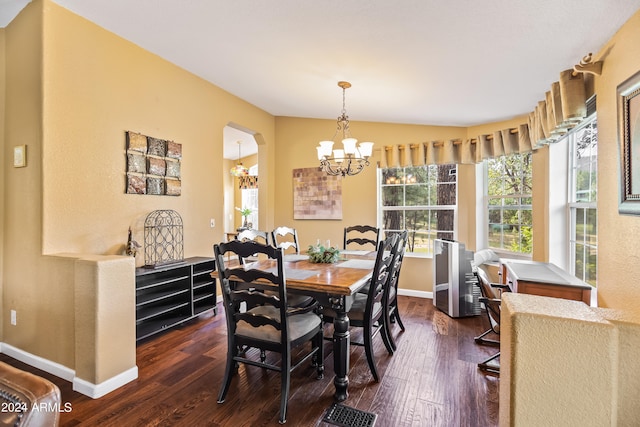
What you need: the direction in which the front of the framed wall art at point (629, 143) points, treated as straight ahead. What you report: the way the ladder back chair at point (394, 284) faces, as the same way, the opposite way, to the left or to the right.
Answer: the same way

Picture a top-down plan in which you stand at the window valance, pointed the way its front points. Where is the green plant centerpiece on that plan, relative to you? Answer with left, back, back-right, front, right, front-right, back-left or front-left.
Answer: front

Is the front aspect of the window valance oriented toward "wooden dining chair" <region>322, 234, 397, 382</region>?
yes

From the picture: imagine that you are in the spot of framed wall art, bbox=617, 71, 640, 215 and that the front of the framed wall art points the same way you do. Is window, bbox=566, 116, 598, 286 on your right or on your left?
on your right

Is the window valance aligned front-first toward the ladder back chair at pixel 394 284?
yes

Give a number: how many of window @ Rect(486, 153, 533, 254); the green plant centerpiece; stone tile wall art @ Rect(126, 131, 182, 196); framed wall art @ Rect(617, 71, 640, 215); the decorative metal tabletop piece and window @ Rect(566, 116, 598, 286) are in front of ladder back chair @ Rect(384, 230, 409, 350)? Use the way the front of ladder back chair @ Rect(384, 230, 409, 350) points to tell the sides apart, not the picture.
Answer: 3

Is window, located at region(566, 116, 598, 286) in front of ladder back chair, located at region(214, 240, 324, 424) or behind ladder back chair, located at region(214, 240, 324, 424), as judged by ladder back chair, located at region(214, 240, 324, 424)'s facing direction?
in front

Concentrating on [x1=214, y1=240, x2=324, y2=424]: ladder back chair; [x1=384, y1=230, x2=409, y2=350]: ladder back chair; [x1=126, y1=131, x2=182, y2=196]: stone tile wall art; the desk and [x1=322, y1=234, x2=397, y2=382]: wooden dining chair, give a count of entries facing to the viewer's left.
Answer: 3

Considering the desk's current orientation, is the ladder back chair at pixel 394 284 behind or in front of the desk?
in front

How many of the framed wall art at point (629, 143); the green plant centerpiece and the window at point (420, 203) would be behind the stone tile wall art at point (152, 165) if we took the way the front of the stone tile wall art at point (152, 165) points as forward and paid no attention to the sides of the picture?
0

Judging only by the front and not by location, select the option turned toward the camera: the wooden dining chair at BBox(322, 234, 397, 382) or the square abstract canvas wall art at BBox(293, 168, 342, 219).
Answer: the square abstract canvas wall art

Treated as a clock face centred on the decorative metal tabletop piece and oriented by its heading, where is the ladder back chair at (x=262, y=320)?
The ladder back chair is roughly at 1 o'clock from the decorative metal tabletop piece.

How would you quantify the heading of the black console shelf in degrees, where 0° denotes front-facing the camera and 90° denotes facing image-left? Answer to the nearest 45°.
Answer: approximately 315°

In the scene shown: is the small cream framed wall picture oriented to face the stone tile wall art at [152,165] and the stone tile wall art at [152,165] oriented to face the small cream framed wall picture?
no
